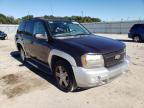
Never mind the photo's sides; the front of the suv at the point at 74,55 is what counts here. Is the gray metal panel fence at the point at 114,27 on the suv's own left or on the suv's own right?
on the suv's own left

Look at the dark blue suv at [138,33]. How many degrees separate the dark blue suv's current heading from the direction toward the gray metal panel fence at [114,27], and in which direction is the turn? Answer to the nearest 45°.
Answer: approximately 90° to its left

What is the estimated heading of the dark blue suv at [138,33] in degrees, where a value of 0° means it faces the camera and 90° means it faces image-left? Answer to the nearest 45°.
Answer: approximately 270°

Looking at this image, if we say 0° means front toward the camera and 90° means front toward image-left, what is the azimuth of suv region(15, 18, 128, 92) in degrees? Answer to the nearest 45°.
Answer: approximately 315°

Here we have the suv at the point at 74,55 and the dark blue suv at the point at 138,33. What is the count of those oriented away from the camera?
0
